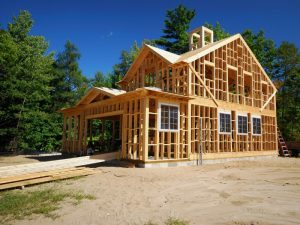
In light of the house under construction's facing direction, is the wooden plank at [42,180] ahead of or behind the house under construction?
ahead

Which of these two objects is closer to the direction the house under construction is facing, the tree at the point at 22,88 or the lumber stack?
the lumber stack

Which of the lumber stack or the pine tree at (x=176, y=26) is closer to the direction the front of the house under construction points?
the lumber stack

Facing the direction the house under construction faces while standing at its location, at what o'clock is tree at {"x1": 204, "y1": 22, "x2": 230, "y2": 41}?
The tree is roughly at 5 o'clock from the house under construction.

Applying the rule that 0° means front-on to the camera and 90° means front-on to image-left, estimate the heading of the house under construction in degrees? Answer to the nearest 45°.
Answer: approximately 45°

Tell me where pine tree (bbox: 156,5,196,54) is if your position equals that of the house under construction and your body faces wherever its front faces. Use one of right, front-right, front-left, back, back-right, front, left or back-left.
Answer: back-right

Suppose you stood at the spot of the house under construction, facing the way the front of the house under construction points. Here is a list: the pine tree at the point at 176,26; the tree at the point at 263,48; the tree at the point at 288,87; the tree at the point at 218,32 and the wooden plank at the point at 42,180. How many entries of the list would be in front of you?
1

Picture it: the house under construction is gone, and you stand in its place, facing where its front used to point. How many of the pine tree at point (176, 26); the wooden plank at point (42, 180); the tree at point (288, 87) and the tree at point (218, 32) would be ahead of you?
1

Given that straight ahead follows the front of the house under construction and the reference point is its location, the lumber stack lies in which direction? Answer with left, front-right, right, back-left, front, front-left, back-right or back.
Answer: front

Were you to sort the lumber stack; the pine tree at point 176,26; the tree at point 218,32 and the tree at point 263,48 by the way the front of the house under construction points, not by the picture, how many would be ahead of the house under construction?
1

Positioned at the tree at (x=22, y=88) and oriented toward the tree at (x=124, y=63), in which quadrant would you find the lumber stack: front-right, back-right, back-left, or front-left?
back-right

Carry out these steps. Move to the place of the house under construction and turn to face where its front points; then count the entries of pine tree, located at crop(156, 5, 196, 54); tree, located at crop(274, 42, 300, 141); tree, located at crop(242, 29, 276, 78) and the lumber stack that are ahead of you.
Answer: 1

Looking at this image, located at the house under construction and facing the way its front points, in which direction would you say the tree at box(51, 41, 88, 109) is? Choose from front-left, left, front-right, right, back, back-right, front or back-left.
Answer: right

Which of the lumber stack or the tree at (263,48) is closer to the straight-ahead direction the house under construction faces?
the lumber stack

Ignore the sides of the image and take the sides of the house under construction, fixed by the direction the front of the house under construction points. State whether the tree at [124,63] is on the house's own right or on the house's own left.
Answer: on the house's own right
